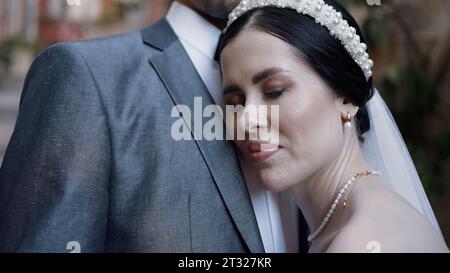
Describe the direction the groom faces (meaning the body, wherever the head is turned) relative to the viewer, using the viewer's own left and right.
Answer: facing the viewer and to the right of the viewer

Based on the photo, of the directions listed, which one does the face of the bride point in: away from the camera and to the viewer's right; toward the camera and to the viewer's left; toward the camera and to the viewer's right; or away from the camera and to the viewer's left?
toward the camera and to the viewer's left

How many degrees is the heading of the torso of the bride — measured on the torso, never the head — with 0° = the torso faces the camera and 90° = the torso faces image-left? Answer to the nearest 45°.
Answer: approximately 45°

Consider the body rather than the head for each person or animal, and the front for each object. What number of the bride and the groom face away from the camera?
0

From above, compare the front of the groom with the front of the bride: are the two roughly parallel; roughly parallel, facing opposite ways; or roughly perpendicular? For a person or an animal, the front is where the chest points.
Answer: roughly perpendicular
